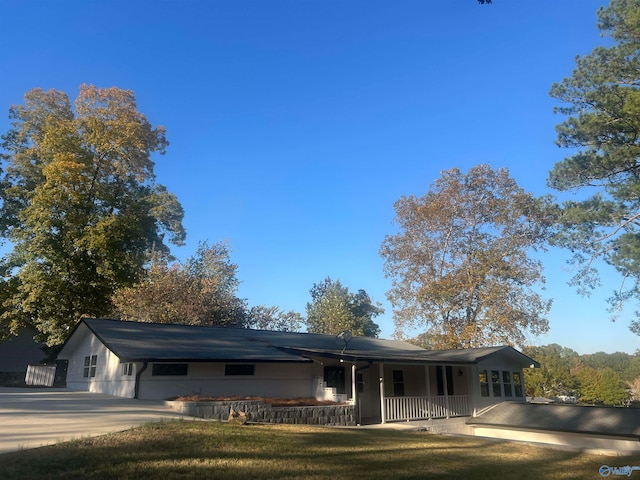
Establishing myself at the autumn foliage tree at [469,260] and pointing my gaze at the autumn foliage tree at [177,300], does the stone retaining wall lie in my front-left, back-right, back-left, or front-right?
front-left

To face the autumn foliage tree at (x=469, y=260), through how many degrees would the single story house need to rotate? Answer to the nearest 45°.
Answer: approximately 135° to its left

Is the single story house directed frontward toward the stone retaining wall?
yes

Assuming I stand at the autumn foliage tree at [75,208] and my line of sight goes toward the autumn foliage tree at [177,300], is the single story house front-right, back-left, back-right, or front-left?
front-right

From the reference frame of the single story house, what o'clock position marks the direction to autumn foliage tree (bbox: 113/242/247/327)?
The autumn foliage tree is roughly at 5 o'clock from the single story house.

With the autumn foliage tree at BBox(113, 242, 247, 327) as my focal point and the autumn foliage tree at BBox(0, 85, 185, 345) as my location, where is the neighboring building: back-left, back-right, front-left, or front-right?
back-left

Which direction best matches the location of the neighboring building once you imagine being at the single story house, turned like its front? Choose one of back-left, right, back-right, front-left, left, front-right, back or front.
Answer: back-right

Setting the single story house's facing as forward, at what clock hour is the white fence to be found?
The white fence is roughly at 4 o'clock from the single story house.

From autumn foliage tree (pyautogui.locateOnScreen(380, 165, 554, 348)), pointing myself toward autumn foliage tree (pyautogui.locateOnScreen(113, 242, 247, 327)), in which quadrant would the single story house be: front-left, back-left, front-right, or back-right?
front-left

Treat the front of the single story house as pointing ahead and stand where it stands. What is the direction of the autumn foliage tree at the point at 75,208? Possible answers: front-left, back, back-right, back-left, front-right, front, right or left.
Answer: back-right

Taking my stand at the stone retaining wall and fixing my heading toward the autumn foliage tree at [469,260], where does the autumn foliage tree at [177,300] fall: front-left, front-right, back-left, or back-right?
front-left

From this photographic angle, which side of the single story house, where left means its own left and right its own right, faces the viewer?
front
